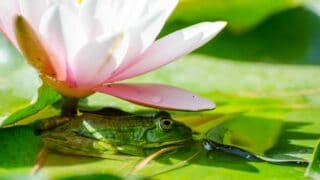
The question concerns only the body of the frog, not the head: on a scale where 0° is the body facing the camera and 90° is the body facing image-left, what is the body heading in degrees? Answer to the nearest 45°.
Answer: approximately 270°
